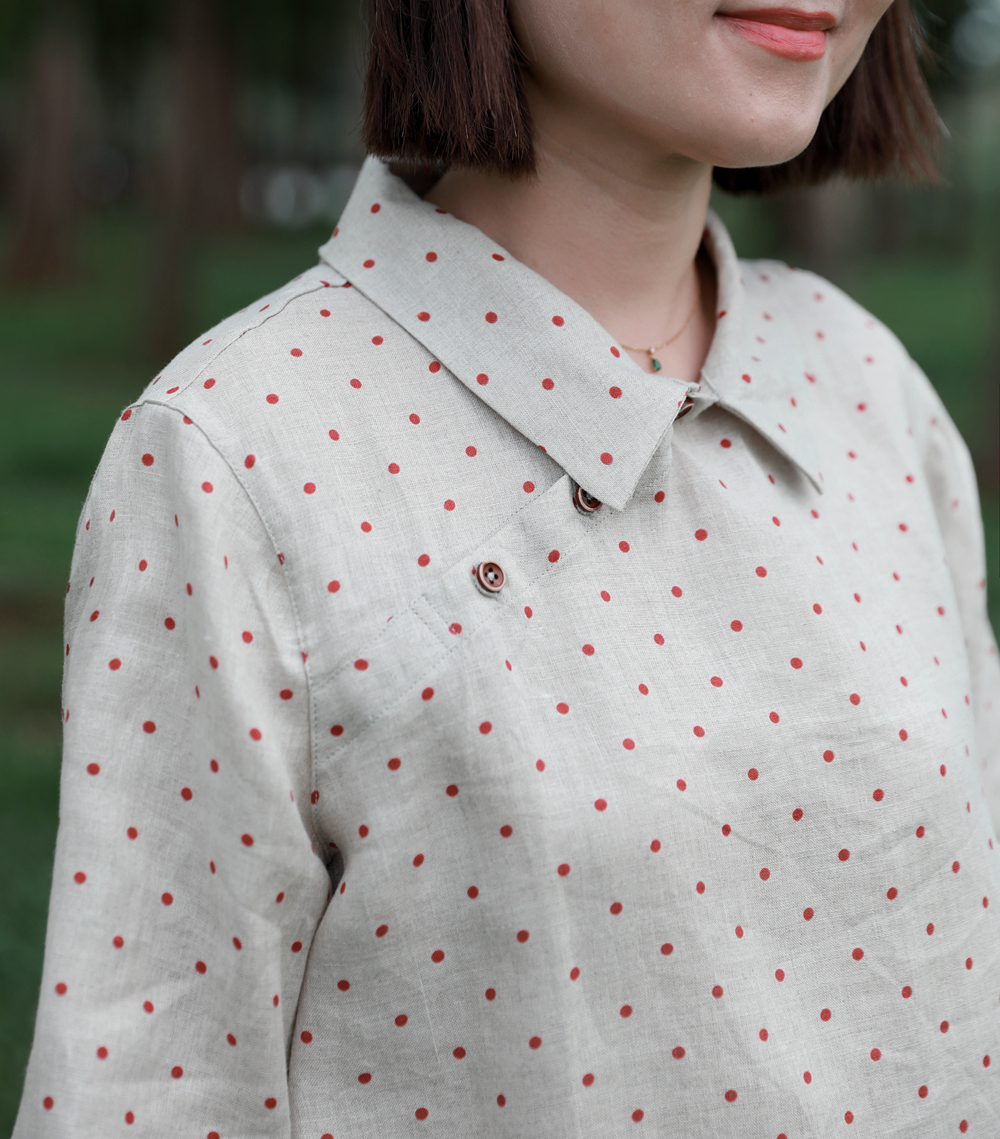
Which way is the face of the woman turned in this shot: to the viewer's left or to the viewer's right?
to the viewer's right

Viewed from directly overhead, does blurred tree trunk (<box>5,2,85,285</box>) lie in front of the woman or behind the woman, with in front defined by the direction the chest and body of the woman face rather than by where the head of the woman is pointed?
behind

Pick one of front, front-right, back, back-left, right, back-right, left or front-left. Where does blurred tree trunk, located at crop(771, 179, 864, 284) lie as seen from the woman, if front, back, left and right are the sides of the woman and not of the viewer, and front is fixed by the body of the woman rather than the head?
back-left

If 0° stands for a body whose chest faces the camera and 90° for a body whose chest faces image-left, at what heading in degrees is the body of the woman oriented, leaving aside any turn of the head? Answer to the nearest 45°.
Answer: approximately 315°

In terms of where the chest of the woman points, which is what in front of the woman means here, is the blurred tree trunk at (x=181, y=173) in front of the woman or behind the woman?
behind
